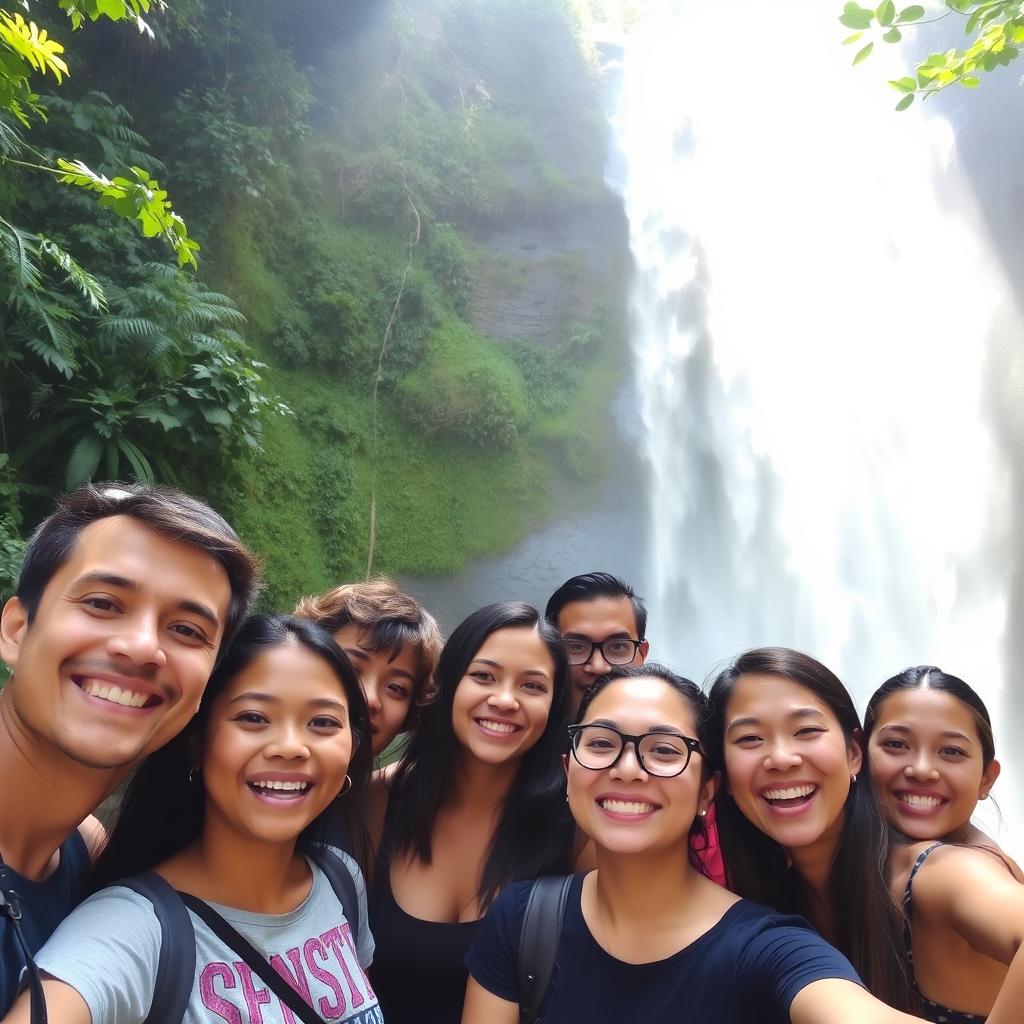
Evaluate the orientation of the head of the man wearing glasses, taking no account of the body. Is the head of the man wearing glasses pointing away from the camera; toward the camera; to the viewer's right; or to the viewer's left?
toward the camera

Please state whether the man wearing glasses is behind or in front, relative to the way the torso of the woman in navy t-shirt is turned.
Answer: behind

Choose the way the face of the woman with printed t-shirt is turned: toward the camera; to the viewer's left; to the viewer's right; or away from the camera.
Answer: toward the camera

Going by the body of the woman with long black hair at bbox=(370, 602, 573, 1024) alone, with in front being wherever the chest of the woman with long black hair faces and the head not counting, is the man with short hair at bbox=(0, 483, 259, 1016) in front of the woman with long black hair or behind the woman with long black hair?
in front

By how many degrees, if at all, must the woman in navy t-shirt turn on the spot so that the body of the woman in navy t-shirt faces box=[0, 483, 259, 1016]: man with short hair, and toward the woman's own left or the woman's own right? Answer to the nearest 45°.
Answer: approximately 45° to the woman's own right

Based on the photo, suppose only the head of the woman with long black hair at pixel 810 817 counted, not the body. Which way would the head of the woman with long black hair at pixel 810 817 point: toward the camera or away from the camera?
toward the camera

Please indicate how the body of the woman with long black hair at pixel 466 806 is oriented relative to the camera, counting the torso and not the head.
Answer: toward the camera

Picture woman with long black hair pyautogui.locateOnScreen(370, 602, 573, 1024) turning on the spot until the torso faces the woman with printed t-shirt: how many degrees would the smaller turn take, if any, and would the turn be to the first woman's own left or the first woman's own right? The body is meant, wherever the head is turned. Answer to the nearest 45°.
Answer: approximately 45° to the first woman's own right

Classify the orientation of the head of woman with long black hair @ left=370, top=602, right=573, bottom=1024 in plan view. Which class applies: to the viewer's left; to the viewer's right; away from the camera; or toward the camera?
toward the camera

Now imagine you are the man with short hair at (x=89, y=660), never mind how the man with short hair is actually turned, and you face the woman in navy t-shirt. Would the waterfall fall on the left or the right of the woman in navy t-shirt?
left

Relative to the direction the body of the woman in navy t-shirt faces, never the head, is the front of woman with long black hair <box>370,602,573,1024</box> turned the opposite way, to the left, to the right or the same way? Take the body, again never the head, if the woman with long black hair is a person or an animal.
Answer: the same way

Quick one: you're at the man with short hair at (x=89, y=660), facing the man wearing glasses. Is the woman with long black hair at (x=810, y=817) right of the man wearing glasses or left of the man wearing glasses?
right

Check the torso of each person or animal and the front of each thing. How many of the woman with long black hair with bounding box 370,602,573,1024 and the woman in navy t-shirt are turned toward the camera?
2
